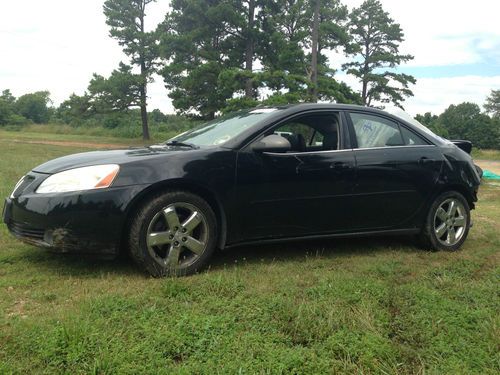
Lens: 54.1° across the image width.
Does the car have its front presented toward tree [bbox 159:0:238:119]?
no

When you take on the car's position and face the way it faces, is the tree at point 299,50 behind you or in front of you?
behind

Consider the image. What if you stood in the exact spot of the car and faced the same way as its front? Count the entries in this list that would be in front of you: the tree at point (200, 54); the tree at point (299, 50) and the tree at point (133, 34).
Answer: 0

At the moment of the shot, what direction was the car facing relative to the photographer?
facing the viewer and to the left of the viewer

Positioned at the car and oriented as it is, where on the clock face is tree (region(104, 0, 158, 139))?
The tree is roughly at 4 o'clock from the car.

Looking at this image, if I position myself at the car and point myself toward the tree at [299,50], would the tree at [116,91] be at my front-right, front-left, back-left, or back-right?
front-left

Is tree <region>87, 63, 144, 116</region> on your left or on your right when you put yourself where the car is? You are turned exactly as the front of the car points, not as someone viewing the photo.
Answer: on your right

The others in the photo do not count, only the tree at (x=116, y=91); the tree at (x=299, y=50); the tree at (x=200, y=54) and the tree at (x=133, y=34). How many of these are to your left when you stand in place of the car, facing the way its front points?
0
